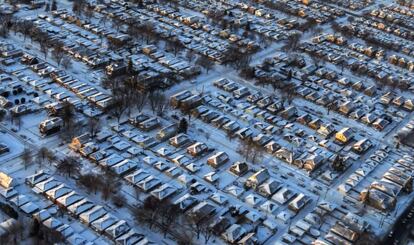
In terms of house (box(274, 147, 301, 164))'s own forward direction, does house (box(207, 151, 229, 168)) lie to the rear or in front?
in front

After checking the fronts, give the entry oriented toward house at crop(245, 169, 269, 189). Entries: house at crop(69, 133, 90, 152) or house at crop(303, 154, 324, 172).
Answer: house at crop(303, 154, 324, 172)

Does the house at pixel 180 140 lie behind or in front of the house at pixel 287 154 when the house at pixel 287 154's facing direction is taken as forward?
in front

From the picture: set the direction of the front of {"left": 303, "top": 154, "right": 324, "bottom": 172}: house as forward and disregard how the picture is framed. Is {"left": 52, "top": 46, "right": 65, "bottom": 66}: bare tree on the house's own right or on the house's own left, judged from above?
on the house's own right

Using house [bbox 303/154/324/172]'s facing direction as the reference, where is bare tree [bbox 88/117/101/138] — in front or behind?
in front

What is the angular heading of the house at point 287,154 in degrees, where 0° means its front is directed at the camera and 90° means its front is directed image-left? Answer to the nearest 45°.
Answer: approximately 45°

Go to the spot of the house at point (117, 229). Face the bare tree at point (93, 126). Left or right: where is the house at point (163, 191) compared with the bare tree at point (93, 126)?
right

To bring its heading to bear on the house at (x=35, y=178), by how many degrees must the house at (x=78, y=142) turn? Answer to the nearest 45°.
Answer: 0° — it already faces it

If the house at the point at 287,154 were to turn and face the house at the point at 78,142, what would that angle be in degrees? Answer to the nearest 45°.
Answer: approximately 45° to its right

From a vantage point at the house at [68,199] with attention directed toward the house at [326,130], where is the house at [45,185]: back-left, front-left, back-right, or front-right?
back-left

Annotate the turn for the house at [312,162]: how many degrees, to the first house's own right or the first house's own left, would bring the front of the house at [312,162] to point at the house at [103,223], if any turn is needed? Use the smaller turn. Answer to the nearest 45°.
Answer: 0° — it already faces it

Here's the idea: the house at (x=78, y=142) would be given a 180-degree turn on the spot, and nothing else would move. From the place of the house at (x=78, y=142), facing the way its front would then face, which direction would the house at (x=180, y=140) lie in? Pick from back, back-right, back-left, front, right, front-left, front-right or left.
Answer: front-right

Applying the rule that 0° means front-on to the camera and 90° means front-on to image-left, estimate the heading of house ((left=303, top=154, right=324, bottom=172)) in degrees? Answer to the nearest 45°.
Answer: approximately 45°

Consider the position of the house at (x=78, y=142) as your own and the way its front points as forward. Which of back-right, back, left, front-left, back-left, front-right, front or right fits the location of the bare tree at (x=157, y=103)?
back

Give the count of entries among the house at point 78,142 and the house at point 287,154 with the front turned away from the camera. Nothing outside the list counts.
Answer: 0
